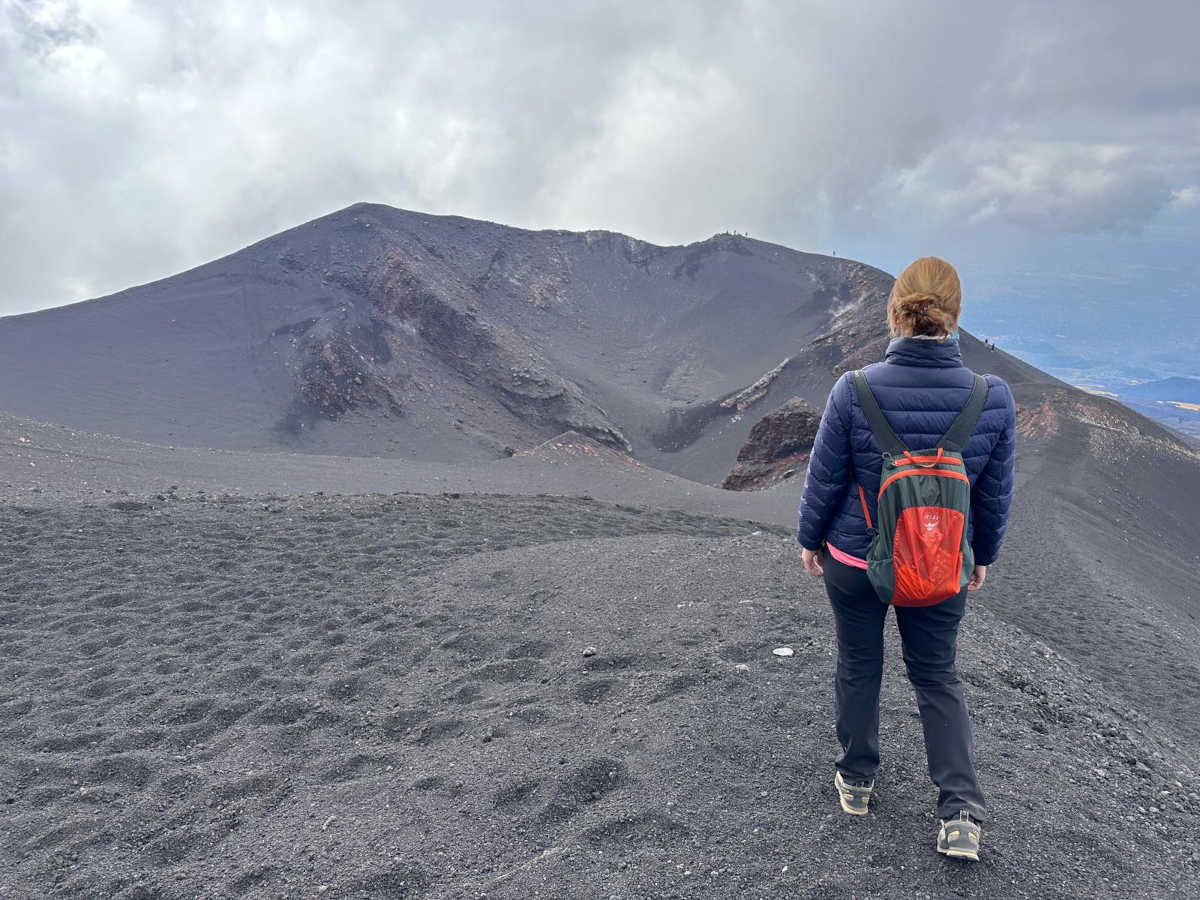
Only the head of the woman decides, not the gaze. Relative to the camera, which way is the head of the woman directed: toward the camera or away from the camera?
away from the camera

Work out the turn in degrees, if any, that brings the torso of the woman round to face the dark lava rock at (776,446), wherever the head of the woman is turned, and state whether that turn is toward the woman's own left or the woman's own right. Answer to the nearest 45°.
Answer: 0° — they already face it

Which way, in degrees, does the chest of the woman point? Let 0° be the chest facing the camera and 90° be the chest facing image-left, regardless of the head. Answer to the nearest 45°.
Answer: approximately 180°
